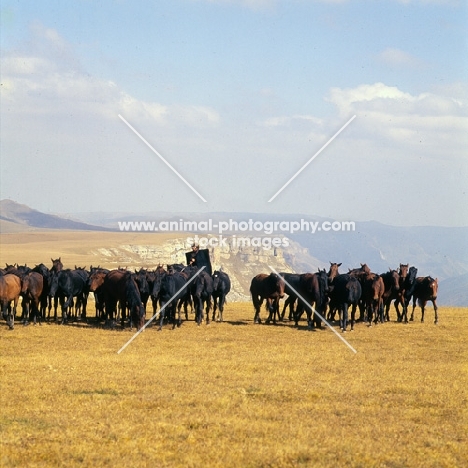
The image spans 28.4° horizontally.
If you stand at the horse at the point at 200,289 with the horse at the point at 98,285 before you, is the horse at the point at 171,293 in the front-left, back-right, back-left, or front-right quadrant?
front-left

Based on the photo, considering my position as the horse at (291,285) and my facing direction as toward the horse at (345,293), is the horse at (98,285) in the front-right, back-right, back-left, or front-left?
back-right

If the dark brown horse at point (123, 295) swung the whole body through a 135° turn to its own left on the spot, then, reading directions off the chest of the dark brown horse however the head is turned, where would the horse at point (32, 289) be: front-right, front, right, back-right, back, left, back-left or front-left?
left

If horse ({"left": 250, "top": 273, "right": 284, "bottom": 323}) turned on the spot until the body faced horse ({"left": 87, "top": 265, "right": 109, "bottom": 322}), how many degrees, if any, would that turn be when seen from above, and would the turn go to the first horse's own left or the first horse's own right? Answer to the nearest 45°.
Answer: approximately 135° to the first horse's own right

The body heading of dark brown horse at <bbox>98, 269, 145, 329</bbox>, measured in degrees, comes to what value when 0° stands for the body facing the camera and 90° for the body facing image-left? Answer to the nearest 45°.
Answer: approximately 315°

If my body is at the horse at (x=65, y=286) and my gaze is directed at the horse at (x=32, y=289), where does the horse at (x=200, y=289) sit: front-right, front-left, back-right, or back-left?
back-left
